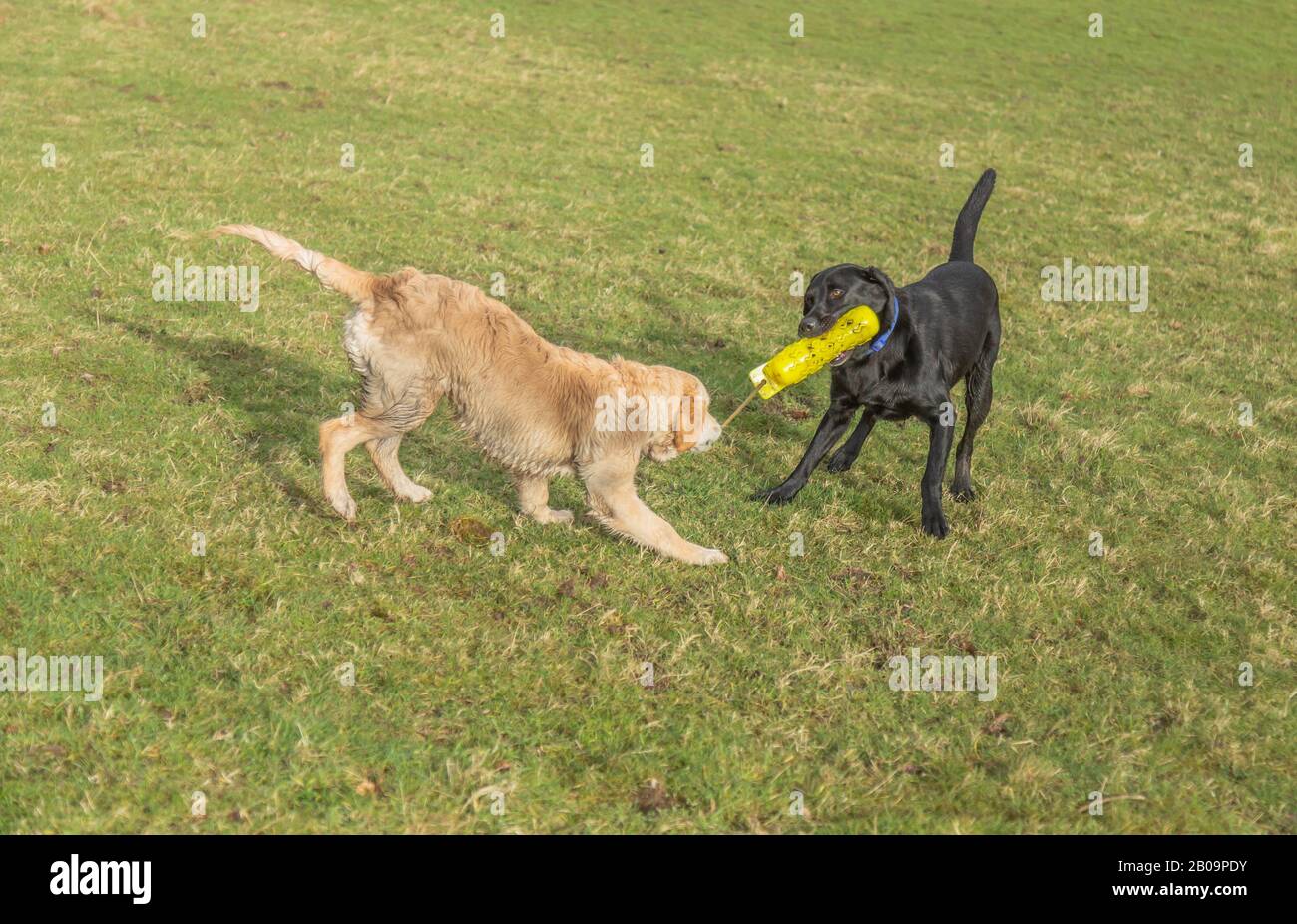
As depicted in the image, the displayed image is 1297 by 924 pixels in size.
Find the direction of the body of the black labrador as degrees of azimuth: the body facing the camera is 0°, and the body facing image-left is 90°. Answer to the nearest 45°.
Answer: approximately 45°

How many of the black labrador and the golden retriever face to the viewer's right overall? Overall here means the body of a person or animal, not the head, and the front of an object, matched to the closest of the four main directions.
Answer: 1

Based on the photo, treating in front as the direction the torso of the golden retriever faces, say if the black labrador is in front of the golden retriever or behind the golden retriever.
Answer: in front

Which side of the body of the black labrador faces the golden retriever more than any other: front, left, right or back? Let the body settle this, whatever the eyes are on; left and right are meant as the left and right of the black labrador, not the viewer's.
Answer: front

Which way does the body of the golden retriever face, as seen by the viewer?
to the viewer's right
